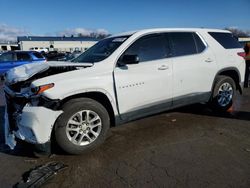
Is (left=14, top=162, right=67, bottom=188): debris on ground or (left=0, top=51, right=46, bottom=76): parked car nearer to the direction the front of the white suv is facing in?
the debris on ground

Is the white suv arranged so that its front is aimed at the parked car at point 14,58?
no

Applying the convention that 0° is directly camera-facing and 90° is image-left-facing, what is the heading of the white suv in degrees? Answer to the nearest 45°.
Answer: approximately 45°

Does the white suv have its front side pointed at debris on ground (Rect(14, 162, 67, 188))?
yes

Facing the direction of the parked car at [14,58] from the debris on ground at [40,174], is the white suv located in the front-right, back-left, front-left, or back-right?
front-right

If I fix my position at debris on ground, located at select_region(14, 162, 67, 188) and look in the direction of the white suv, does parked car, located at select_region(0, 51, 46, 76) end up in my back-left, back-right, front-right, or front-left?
front-left
